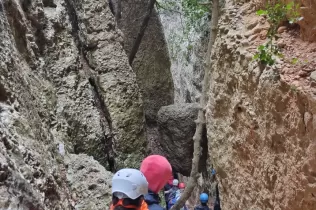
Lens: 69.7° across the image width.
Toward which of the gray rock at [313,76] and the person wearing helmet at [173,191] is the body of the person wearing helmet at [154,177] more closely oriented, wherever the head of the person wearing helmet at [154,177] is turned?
the person wearing helmet

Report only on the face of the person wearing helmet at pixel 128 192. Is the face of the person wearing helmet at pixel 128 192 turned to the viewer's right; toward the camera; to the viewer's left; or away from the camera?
away from the camera

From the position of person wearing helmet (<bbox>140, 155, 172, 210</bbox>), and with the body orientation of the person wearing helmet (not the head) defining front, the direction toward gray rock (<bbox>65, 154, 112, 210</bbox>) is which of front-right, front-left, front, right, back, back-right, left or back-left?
front-left

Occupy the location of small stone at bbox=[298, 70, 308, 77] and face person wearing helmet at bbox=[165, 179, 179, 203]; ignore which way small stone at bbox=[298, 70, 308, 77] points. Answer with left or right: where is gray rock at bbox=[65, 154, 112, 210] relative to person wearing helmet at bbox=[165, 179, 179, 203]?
left

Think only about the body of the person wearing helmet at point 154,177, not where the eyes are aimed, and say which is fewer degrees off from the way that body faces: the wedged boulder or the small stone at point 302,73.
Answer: the wedged boulder

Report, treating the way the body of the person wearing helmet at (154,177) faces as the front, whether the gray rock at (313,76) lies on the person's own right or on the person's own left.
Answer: on the person's own right

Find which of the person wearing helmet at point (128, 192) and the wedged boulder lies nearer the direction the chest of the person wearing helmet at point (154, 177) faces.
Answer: the wedged boulder

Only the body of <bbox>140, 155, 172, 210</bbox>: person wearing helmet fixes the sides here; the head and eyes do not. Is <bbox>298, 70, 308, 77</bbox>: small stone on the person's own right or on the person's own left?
on the person's own right

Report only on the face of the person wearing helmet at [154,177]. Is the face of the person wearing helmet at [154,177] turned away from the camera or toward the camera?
away from the camera

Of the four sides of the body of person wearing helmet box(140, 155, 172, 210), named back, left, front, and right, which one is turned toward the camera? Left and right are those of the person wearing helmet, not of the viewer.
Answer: back

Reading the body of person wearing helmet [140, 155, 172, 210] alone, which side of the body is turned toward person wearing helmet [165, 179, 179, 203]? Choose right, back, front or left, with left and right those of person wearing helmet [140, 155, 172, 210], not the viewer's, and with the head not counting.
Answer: front

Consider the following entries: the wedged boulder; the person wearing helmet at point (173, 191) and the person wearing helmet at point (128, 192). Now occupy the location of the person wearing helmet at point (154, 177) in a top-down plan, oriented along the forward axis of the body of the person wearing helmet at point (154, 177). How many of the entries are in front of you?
2

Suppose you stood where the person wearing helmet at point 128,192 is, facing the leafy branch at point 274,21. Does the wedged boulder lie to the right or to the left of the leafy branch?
left

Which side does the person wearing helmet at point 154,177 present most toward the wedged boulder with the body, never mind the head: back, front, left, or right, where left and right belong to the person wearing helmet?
front

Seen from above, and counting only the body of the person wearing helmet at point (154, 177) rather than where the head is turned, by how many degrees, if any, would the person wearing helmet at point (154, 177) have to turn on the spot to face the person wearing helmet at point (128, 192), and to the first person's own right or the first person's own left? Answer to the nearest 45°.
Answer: approximately 180°
